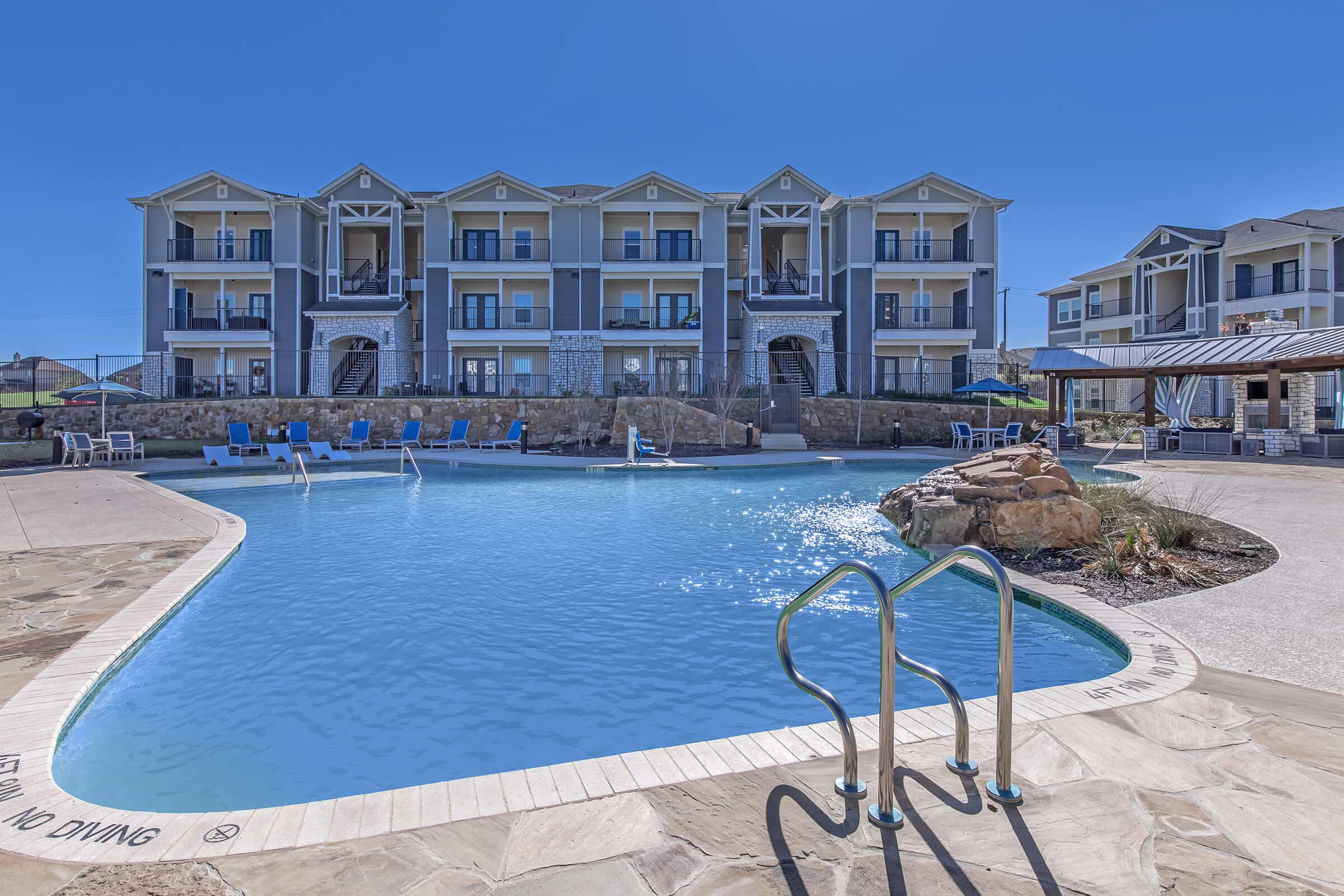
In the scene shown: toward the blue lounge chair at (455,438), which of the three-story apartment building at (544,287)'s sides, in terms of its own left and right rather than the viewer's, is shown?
front

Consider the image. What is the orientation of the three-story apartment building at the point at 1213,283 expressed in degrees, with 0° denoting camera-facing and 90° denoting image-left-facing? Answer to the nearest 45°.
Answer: approximately 45°

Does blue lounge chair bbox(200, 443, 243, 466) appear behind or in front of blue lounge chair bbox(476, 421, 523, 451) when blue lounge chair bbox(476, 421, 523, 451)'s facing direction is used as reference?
in front

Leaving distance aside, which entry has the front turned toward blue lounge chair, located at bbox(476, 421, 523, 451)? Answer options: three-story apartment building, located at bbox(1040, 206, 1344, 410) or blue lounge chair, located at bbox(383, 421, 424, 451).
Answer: the three-story apartment building

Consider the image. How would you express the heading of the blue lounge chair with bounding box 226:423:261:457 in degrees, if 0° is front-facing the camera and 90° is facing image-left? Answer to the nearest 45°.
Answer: approximately 315°

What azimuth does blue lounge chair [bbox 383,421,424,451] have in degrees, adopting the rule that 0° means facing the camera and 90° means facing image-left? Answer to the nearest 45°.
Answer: approximately 45°

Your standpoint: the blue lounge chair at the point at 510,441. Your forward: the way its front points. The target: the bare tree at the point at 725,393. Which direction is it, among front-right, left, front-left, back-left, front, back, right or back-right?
back-left
